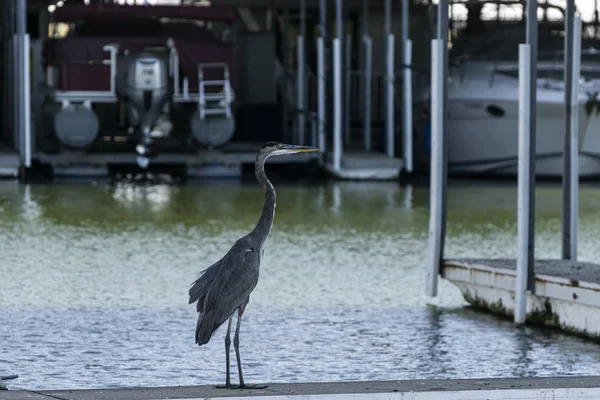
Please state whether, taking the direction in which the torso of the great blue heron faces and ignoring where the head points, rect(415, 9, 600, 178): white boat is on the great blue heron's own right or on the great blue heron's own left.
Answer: on the great blue heron's own left

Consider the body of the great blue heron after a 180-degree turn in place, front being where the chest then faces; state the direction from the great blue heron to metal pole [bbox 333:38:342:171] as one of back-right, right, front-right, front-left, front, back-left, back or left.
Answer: right

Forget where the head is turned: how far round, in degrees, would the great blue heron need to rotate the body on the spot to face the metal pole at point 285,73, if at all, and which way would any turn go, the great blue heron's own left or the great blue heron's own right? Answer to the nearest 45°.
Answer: approximately 90° to the great blue heron's own left

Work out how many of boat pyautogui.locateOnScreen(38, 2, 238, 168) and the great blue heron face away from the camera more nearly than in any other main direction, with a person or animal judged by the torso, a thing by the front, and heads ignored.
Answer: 1

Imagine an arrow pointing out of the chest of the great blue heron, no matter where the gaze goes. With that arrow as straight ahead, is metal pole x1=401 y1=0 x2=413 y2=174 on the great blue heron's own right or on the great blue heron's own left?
on the great blue heron's own left

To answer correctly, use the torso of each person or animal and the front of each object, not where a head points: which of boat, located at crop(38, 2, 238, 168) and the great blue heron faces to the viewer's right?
the great blue heron

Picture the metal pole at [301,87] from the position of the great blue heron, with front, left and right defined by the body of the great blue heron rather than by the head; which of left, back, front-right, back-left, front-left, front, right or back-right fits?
left

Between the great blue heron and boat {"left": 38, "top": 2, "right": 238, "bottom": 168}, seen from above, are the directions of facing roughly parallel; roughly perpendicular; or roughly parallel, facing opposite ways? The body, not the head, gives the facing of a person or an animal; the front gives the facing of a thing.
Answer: roughly perpendicular

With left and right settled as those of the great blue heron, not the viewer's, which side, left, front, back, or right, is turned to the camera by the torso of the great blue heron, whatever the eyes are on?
right

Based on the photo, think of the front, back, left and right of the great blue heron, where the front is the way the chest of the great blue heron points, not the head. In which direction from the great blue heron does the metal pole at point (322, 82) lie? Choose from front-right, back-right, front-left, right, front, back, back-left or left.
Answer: left

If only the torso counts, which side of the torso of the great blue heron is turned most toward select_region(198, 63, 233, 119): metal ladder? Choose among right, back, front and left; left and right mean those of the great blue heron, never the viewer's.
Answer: left

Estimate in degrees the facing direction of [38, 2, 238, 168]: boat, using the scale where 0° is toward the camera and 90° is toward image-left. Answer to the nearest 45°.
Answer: approximately 180°

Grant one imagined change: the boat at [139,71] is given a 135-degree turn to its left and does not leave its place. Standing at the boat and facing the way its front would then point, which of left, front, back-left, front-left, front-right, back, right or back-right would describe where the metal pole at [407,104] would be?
back-left

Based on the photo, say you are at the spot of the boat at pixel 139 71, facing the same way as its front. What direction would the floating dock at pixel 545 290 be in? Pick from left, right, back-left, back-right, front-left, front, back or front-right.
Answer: back

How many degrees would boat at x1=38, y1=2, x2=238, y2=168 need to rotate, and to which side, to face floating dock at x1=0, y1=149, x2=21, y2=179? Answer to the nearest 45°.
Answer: approximately 135° to its left
